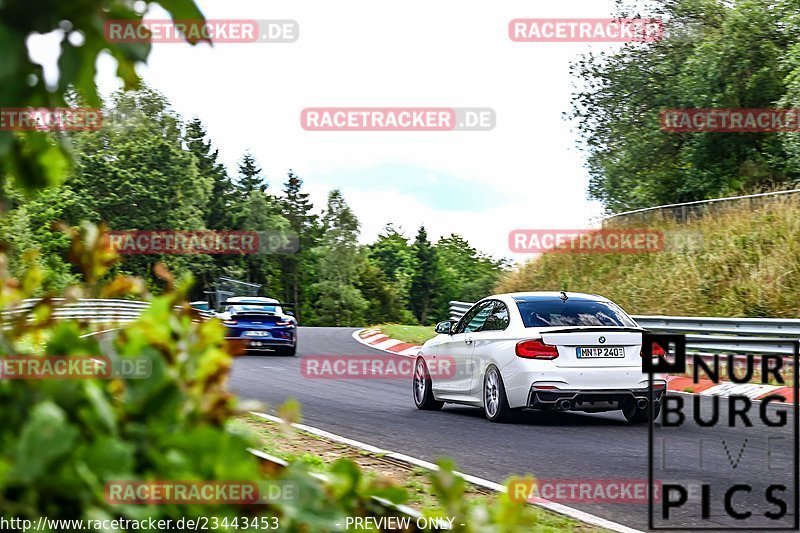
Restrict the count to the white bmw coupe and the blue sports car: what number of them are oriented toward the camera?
0

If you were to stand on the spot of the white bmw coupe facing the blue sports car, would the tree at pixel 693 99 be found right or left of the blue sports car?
right

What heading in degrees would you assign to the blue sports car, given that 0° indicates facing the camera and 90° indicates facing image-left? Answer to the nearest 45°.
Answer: approximately 180°

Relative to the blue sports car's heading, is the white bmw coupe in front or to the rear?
to the rear

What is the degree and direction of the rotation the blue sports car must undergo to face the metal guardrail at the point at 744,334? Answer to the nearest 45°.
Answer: approximately 135° to its right

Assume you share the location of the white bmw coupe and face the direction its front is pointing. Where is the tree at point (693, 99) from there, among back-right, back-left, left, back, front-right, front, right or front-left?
front-right

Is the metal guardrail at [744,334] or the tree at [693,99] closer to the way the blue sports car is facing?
the tree

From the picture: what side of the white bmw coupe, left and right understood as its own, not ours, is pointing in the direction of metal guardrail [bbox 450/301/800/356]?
right

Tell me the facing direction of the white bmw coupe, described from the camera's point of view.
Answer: facing away from the viewer and to the left of the viewer

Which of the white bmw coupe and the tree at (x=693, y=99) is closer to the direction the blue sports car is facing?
the tree

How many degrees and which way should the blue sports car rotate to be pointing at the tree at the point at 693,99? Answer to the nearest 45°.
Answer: approximately 45° to its right

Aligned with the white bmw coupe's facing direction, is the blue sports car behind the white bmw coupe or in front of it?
in front
